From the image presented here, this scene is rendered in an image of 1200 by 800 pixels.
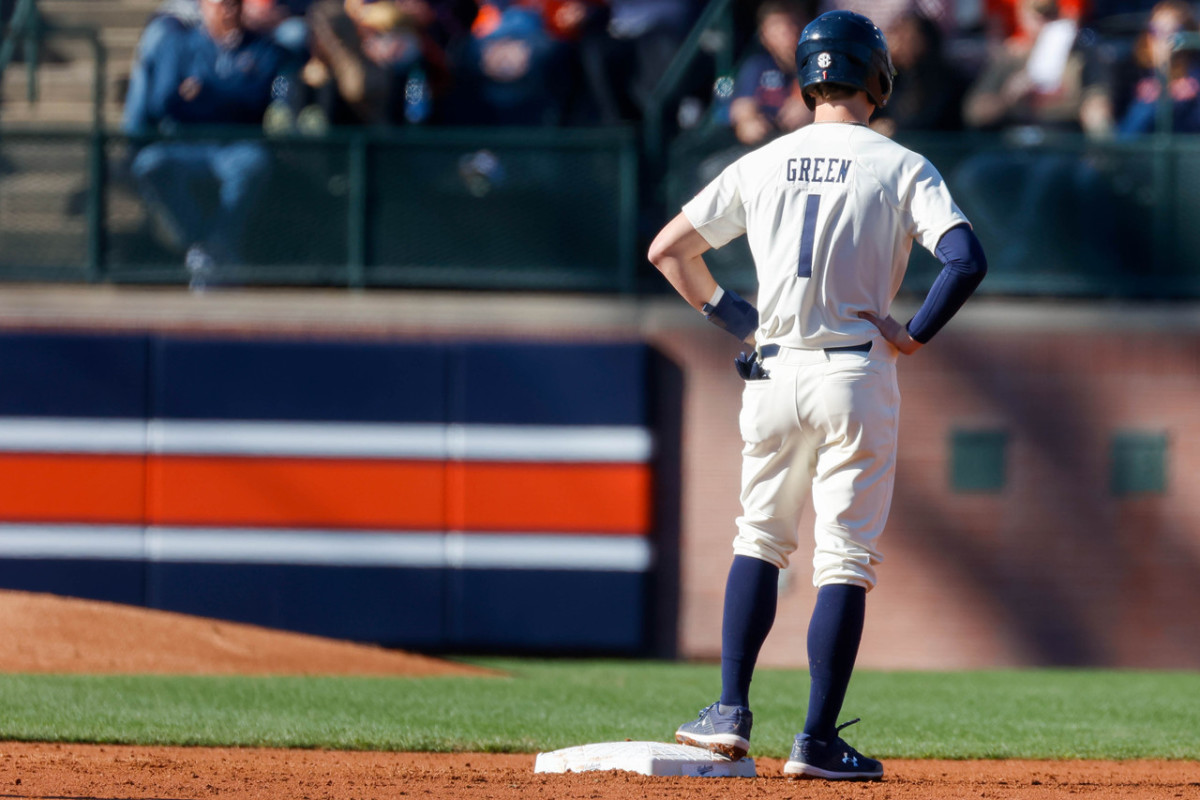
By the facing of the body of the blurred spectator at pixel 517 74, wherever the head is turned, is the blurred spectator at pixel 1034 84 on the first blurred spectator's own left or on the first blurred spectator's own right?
on the first blurred spectator's own left

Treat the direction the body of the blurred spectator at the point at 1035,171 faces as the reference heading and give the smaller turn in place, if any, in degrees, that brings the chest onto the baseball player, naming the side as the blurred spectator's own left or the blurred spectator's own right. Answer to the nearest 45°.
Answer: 0° — they already face them

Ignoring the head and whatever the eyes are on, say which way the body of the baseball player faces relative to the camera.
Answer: away from the camera

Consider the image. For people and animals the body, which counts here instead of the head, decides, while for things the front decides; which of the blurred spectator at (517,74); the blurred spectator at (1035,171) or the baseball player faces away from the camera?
the baseball player

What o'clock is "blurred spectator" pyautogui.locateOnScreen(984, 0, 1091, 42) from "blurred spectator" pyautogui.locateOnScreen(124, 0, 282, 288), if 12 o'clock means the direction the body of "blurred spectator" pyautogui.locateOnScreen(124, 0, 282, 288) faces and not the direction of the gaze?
"blurred spectator" pyautogui.locateOnScreen(984, 0, 1091, 42) is roughly at 9 o'clock from "blurred spectator" pyautogui.locateOnScreen(124, 0, 282, 288).

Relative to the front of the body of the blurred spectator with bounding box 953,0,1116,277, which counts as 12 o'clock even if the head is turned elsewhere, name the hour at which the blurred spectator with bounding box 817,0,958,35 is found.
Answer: the blurred spectator with bounding box 817,0,958,35 is roughly at 4 o'clock from the blurred spectator with bounding box 953,0,1116,277.
